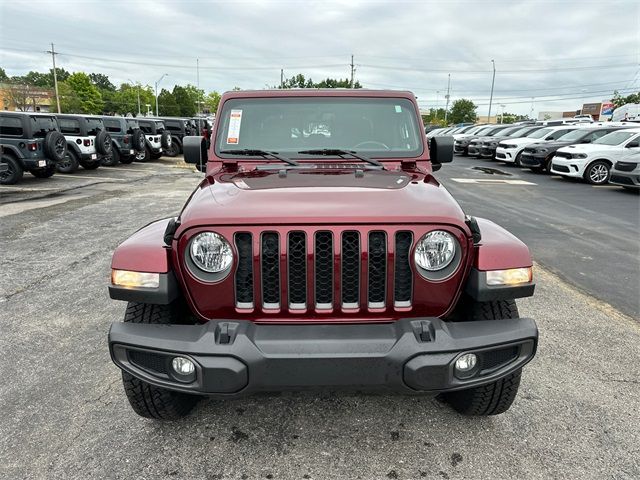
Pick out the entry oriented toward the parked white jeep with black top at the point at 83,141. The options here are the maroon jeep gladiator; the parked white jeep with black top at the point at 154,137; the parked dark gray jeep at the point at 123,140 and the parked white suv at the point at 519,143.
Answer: the parked white suv

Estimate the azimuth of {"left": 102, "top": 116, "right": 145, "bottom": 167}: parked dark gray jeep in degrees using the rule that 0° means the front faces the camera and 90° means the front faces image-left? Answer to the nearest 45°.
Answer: approximately 135°

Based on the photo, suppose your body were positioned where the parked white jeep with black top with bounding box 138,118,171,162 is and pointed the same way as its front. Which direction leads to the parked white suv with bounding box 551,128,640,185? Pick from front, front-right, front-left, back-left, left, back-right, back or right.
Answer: back

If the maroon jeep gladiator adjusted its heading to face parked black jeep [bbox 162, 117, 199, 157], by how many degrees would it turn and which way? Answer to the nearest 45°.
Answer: approximately 180°

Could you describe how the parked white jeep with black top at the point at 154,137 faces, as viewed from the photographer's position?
facing away from the viewer and to the left of the viewer

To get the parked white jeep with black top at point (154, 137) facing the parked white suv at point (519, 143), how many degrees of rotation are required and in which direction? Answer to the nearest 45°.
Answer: approximately 180°

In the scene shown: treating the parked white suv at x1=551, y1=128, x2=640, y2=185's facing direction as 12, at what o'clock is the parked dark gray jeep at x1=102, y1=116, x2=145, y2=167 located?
The parked dark gray jeep is roughly at 1 o'clock from the parked white suv.
